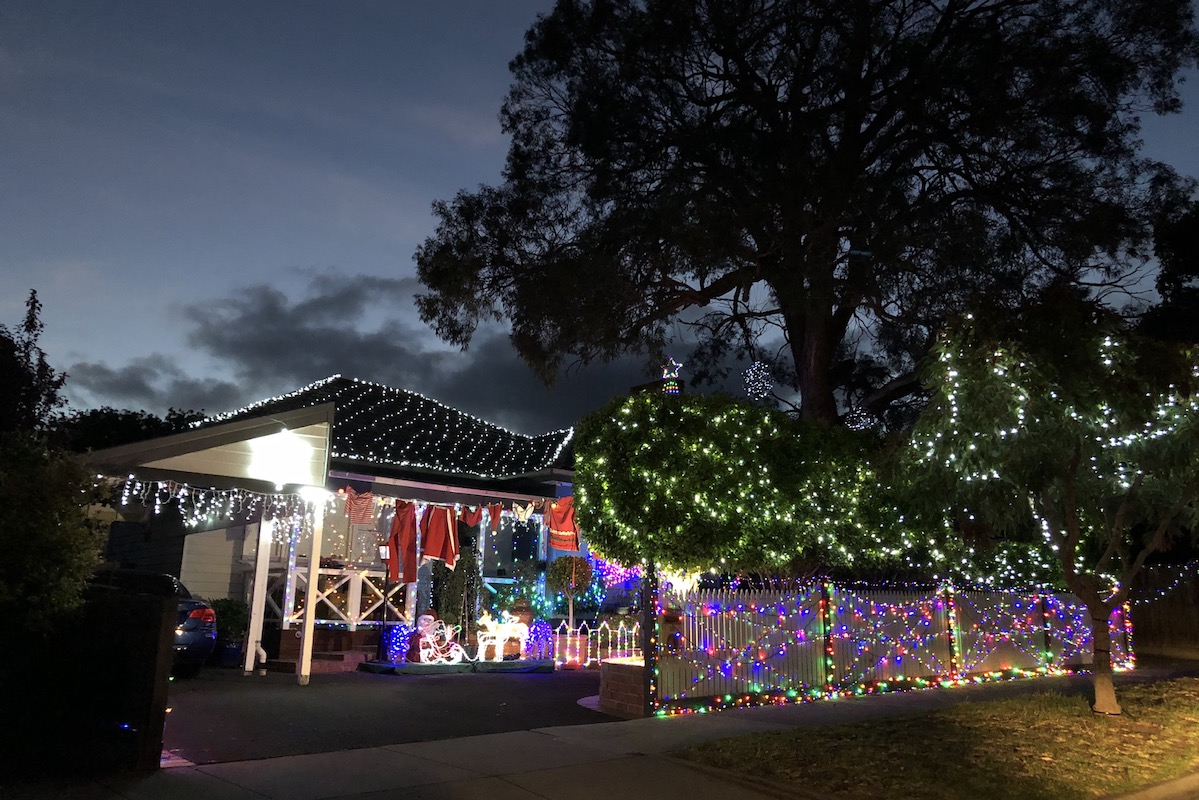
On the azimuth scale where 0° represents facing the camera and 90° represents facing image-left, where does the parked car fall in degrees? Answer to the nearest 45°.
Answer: approximately 180°

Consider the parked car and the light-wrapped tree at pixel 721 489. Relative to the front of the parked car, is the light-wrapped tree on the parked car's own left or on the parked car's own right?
on the parked car's own right

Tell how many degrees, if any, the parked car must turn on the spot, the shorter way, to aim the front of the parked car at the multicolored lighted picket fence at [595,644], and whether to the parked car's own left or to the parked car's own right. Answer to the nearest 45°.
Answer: approximately 90° to the parked car's own right

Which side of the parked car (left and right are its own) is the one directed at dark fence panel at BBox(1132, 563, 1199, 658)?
right

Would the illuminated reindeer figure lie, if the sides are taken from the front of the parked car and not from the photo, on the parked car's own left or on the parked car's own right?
on the parked car's own right

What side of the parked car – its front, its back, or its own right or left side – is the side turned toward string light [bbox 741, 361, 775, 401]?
right

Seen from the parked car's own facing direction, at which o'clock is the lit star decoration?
The lit star decoration is roughly at 3 o'clock from the parked car.

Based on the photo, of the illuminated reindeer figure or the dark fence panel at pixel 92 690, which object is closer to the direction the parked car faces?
the illuminated reindeer figure

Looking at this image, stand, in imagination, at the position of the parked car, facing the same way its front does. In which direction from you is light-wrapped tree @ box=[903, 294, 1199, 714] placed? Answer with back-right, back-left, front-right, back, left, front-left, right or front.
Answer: back-right
